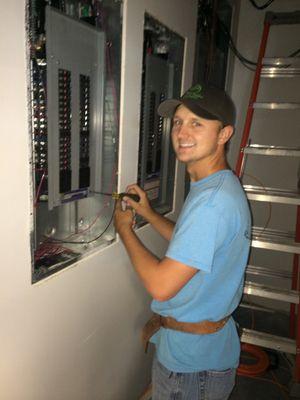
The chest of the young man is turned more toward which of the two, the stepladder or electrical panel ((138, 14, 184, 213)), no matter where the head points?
the electrical panel

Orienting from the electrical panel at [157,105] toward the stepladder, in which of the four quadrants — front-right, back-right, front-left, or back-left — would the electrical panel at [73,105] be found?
back-right

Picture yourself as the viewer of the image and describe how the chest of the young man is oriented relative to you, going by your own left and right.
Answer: facing to the left of the viewer

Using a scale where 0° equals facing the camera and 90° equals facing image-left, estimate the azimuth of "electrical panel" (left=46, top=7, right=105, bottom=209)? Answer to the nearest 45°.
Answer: approximately 315°

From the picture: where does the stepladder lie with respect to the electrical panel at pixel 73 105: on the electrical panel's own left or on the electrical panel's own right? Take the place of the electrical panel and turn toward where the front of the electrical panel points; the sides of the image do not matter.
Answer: on the electrical panel's own left
